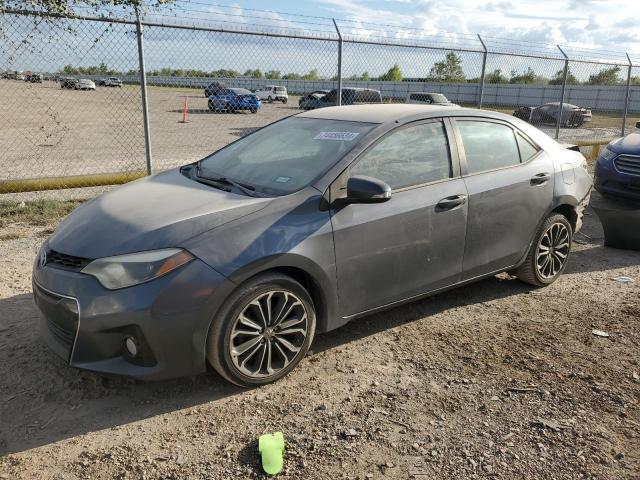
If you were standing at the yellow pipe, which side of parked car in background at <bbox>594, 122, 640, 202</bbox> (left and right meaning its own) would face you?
front

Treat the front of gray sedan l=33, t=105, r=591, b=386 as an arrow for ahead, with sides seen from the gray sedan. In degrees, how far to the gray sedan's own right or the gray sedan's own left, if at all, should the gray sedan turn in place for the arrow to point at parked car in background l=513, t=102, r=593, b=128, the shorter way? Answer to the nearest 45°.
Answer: approximately 180°

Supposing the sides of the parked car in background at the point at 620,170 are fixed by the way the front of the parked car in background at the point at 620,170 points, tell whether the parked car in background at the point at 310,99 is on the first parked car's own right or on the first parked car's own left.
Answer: on the first parked car's own right

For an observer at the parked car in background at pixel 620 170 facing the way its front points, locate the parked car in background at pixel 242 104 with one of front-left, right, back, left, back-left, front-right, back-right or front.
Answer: right

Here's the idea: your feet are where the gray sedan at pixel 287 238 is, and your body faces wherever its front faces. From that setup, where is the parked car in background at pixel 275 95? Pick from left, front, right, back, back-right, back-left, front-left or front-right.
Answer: back-right

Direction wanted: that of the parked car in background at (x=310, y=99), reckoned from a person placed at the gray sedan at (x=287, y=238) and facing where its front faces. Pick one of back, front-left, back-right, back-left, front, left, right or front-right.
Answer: back-right

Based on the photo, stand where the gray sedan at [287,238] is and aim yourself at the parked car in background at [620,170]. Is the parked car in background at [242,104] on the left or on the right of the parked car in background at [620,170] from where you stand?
left

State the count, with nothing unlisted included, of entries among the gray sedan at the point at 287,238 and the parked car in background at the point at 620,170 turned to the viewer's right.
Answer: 0

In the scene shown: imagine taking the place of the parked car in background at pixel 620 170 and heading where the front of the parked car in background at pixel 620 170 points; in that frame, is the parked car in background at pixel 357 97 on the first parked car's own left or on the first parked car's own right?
on the first parked car's own right

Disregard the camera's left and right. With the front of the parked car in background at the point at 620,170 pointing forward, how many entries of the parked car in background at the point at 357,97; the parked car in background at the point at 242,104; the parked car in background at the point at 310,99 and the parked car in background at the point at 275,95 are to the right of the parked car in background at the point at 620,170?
4

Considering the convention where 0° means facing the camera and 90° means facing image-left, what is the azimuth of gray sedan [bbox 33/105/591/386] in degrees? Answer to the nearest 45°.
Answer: approximately 45°

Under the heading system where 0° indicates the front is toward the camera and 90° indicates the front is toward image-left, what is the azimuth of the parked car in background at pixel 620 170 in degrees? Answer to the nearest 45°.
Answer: approximately 45°
